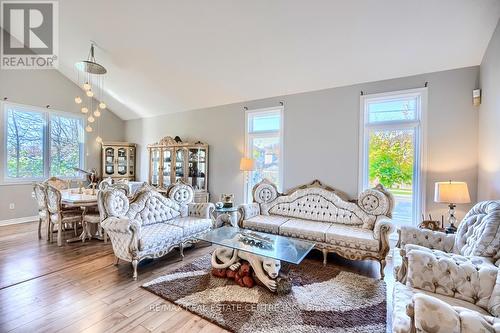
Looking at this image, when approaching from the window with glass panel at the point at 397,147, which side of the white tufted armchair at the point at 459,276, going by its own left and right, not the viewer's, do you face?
right

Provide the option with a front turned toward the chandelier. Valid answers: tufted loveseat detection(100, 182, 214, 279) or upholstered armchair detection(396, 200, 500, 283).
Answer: the upholstered armchair

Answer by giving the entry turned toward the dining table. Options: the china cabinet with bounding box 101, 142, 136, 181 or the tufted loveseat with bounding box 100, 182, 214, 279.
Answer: the china cabinet

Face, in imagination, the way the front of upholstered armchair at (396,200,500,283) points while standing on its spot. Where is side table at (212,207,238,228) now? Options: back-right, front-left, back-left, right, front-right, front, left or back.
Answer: front

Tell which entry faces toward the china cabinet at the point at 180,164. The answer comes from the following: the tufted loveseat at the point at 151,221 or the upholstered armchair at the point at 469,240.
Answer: the upholstered armchair

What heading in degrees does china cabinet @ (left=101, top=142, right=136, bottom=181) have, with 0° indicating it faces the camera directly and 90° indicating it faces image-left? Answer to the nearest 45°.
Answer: approximately 0°

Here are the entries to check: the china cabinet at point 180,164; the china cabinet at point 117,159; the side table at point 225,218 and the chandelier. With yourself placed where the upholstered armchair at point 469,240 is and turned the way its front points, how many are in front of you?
4

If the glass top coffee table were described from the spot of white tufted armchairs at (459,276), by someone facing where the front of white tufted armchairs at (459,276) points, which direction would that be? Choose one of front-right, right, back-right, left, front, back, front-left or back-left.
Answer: front

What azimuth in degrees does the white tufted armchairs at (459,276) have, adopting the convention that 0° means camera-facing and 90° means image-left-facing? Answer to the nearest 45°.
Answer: approximately 90°

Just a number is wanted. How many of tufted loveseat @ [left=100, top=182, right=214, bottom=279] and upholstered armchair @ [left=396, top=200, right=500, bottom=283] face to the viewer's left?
1

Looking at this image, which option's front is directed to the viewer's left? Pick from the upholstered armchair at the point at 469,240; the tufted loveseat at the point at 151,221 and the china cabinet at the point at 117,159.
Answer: the upholstered armchair

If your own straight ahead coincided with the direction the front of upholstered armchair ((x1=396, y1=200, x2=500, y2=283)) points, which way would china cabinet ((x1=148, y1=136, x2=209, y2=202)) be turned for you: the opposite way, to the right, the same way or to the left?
to the left

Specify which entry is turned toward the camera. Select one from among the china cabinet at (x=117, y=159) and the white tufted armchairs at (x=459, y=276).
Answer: the china cabinet

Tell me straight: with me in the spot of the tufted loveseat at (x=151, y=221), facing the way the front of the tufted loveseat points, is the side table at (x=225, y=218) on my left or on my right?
on my left

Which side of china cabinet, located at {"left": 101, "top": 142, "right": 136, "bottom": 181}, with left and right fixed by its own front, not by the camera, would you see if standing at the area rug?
front

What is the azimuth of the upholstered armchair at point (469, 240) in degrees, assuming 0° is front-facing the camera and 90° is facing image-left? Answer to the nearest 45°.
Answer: approximately 90°

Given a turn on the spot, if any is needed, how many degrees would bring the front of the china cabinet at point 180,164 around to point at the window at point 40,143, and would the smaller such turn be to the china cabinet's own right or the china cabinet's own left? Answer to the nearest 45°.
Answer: approximately 45° to the china cabinet's own right

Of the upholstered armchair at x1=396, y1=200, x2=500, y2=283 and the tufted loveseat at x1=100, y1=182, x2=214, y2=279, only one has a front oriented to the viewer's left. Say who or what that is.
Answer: the upholstered armchair

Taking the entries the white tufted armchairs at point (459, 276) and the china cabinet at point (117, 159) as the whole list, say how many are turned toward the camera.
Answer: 1

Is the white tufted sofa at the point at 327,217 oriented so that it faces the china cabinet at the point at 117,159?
no

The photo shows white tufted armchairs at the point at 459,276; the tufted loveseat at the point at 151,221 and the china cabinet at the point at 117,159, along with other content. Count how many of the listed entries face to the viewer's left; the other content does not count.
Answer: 1
